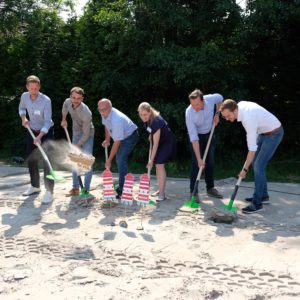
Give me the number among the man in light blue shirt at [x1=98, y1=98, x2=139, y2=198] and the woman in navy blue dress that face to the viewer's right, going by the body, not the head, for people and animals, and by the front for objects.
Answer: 0

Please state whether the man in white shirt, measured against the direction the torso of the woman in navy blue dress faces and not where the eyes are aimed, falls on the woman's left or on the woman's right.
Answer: on the woman's left

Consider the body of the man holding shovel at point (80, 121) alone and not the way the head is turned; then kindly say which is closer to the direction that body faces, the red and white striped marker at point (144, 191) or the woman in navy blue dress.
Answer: the red and white striped marker

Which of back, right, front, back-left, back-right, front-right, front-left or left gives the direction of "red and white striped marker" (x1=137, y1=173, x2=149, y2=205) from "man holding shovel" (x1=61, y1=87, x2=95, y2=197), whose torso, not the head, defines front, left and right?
left

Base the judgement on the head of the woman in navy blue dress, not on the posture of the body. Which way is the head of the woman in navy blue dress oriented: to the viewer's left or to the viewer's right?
to the viewer's left

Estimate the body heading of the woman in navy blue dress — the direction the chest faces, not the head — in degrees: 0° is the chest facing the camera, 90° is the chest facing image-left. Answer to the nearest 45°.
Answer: approximately 45°

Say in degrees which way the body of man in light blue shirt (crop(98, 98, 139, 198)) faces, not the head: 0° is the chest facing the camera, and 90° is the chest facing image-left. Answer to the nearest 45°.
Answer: approximately 45°

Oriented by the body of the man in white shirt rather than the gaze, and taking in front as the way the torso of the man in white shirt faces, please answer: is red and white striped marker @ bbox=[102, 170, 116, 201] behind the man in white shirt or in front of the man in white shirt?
in front

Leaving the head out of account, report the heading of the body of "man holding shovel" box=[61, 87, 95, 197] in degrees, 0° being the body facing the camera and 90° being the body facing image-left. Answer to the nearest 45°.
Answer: approximately 45°

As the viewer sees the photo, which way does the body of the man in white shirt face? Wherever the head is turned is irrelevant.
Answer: to the viewer's left
